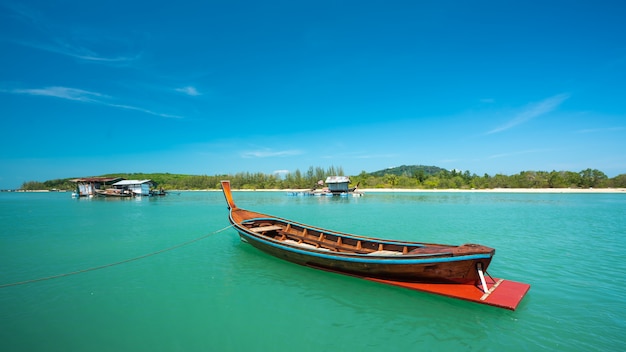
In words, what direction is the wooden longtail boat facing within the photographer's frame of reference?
facing away from the viewer and to the left of the viewer
